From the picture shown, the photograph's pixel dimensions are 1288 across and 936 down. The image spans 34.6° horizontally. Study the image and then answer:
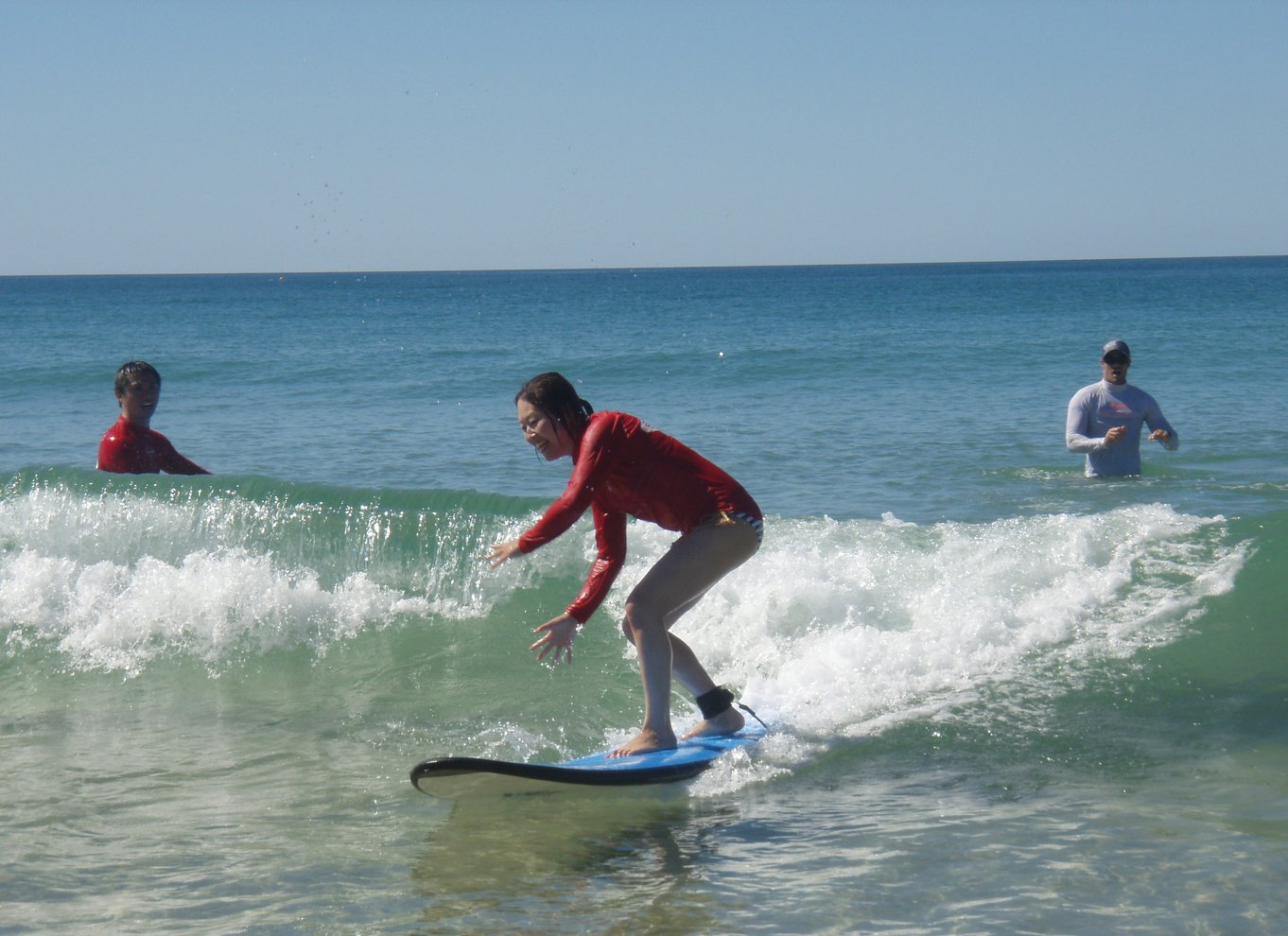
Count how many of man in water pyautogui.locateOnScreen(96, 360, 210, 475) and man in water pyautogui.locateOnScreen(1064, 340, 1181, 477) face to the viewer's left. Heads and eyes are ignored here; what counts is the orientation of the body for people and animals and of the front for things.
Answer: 0

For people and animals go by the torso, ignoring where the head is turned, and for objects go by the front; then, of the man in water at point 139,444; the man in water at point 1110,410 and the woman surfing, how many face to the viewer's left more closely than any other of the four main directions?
1

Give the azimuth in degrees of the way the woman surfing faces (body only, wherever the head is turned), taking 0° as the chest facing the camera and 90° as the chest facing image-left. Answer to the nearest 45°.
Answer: approximately 90°

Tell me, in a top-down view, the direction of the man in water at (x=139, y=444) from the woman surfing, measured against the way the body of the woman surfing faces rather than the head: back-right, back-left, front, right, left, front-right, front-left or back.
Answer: front-right

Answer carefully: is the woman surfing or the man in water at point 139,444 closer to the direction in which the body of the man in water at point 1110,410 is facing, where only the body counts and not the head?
the woman surfing

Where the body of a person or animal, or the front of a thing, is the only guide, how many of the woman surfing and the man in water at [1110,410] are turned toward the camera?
1

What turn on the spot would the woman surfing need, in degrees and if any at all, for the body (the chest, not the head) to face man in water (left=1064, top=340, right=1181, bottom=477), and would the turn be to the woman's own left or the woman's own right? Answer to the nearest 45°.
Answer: approximately 135° to the woman's own right

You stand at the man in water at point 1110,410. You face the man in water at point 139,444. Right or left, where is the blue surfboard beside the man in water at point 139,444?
left

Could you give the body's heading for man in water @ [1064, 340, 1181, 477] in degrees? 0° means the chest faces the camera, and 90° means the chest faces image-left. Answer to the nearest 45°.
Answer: approximately 0°
